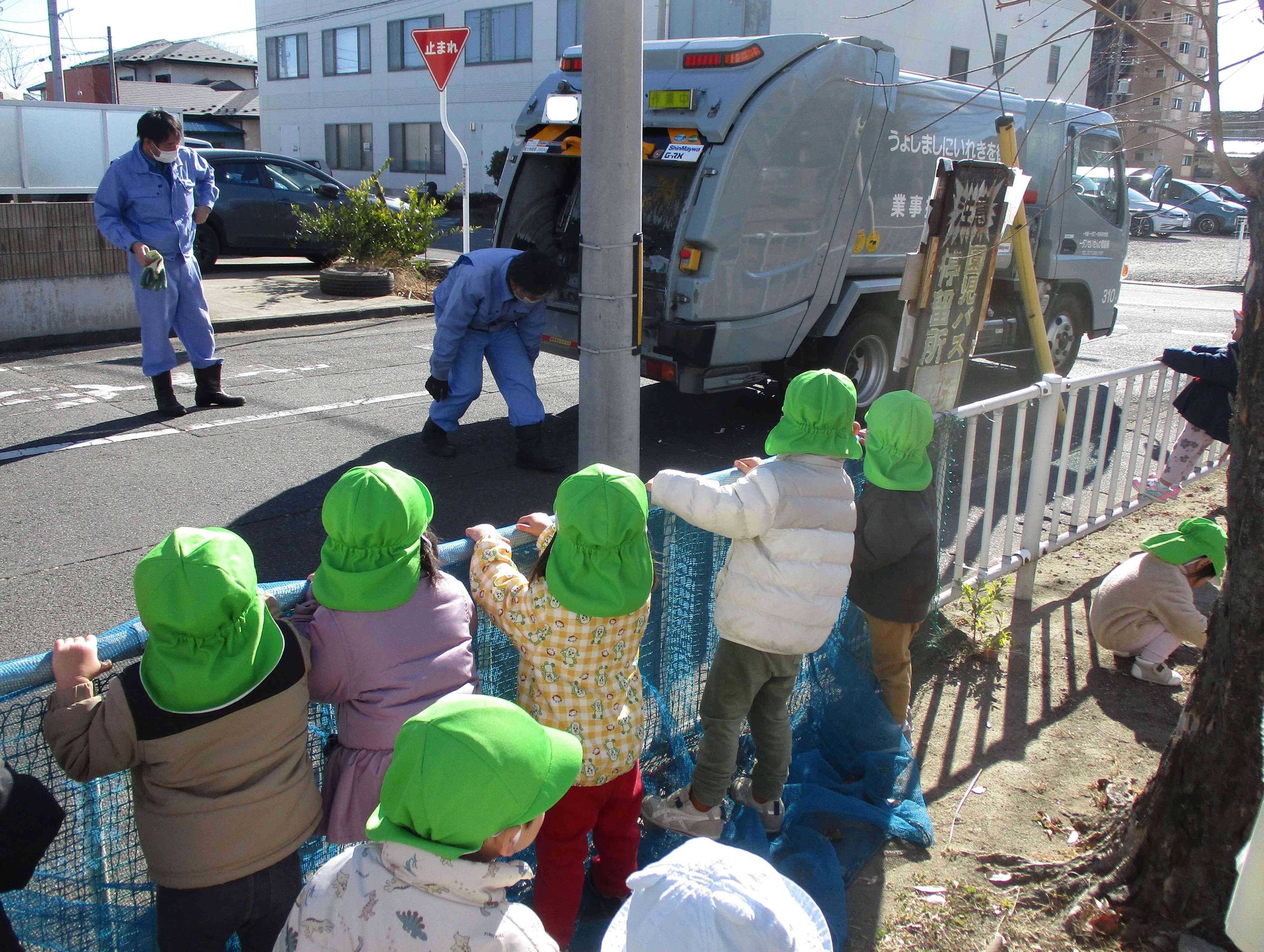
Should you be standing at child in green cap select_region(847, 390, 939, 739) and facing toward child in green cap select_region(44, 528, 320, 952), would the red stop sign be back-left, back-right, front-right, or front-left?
back-right

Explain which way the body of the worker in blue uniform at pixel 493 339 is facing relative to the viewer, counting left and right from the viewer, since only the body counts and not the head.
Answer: facing the viewer and to the right of the viewer

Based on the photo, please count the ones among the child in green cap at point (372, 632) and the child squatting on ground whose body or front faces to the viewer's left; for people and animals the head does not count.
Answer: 0

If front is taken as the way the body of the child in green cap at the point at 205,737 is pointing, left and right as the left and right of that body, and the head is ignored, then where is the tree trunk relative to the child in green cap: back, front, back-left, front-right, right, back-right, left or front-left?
right

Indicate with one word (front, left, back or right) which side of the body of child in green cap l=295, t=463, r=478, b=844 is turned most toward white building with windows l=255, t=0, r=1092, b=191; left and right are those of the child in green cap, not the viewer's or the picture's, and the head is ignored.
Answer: front

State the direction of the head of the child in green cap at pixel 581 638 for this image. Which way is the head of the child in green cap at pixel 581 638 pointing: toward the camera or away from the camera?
away from the camera

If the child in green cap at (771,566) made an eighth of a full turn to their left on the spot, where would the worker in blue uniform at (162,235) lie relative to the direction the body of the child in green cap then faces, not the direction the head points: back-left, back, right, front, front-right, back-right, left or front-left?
front-right

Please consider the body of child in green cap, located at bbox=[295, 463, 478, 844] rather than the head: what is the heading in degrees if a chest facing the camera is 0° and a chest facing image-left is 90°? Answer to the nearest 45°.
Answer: approximately 180°

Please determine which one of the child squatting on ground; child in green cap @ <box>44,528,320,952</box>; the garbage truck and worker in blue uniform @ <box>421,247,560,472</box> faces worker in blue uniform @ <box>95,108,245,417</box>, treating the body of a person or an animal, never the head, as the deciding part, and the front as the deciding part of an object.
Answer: the child in green cap

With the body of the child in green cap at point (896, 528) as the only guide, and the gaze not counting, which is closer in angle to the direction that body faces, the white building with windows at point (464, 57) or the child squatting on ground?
the white building with windows

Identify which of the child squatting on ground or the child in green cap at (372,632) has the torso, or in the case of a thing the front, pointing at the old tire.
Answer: the child in green cap

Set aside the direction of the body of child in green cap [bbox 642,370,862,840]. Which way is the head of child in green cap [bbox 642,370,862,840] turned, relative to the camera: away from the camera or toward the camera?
away from the camera

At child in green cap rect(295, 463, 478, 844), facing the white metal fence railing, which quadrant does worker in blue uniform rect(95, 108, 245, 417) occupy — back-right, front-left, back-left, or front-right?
front-left

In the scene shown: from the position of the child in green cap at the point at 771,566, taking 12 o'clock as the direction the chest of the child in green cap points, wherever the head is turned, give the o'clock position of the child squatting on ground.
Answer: The child squatting on ground is roughly at 3 o'clock from the child in green cap.

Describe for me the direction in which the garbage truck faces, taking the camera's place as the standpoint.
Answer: facing away from the viewer and to the right of the viewer

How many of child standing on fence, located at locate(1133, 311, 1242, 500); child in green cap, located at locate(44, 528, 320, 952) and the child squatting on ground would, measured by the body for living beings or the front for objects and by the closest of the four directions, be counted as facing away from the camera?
1

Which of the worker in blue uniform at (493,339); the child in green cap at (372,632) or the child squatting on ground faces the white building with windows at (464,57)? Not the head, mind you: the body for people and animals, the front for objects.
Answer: the child in green cap

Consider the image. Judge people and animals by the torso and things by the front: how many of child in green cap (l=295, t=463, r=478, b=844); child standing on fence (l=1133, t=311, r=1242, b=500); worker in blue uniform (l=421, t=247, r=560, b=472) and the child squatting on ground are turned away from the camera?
1

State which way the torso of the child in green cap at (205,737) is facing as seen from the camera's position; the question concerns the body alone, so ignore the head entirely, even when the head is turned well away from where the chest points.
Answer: away from the camera

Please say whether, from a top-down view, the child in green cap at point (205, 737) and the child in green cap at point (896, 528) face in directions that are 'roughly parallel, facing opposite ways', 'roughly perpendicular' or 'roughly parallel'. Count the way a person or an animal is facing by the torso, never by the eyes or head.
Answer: roughly parallel

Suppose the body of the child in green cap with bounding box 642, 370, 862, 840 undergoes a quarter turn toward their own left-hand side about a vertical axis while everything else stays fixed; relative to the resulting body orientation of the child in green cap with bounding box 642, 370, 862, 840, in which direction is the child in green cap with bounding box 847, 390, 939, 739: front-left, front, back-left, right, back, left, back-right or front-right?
back
